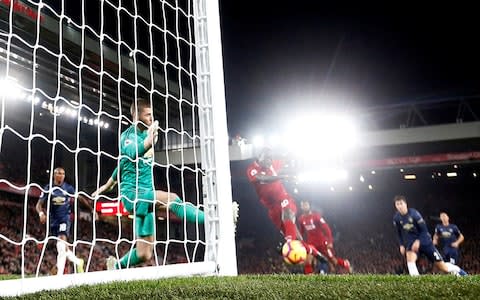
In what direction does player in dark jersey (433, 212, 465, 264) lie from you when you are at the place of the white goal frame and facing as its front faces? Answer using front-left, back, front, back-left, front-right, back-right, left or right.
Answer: front

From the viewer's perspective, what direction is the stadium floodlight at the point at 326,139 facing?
toward the camera

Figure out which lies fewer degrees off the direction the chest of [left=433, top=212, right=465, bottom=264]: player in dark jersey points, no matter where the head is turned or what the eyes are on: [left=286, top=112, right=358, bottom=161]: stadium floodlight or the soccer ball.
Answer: the soccer ball

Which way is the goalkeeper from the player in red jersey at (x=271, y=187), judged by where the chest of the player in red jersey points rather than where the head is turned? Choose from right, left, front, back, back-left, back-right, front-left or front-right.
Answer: front-right

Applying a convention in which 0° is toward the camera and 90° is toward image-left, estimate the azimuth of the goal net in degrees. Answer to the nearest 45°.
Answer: approximately 225°

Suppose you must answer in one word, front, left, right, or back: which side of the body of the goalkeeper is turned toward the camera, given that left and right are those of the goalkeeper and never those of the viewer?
right

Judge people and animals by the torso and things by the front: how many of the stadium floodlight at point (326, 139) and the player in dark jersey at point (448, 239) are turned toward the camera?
2

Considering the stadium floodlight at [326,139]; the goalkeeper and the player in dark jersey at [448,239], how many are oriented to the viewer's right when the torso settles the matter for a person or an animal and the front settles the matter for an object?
1

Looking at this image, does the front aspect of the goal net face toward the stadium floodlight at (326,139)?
yes

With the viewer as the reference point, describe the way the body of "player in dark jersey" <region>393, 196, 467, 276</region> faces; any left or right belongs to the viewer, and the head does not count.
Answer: facing the viewer and to the left of the viewer

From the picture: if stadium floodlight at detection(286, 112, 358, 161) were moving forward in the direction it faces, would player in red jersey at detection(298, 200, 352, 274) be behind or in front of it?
in front
